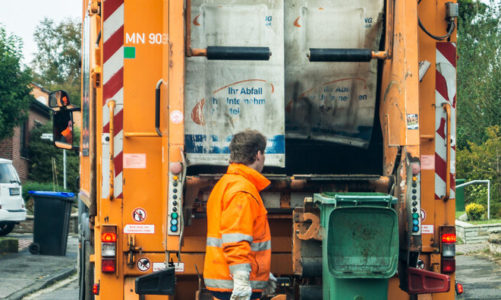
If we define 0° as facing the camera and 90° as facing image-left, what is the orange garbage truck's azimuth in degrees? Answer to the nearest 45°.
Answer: approximately 180°

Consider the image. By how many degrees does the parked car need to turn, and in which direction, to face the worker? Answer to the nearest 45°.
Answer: approximately 135° to its left

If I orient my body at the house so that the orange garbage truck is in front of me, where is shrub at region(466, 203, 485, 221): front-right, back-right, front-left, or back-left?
front-left

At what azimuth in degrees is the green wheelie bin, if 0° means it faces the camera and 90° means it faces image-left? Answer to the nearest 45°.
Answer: approximately 180°

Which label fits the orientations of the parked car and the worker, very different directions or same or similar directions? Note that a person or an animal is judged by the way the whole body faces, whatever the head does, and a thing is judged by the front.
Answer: very different directions

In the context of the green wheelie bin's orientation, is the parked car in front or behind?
in front

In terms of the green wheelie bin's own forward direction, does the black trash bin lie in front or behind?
in front
